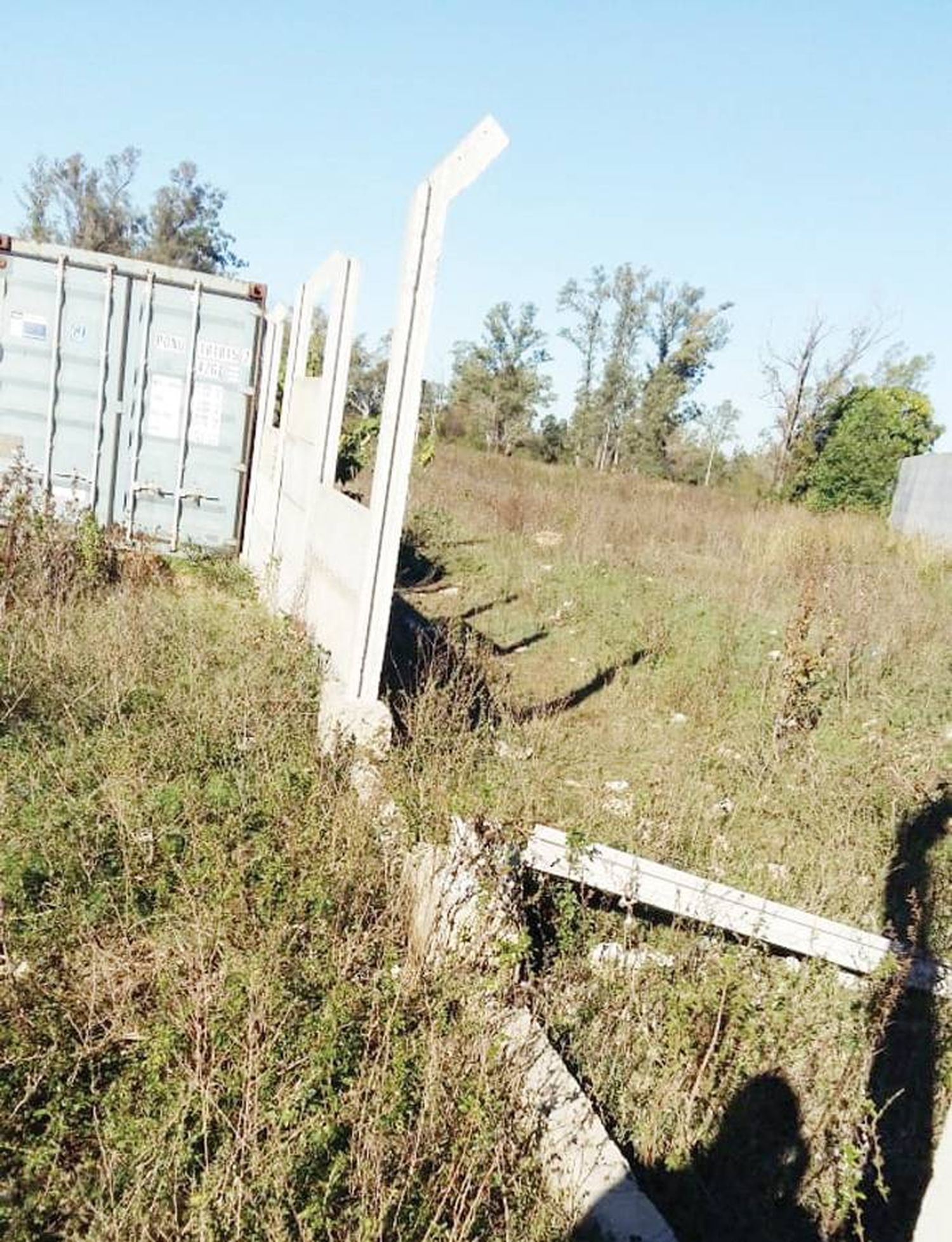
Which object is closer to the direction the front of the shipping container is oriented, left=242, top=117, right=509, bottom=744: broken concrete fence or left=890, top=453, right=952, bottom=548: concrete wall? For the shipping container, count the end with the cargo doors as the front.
the broken concrete fence

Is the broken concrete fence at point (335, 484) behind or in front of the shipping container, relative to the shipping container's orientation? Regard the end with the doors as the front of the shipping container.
in front

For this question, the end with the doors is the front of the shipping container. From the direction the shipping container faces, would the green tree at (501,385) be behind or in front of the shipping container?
behind

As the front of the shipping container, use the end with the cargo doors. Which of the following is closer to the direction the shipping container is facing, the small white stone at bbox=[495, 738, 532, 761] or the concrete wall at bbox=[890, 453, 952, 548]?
the small white stone

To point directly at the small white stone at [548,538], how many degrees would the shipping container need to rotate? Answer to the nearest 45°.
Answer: approximately 135° to its left

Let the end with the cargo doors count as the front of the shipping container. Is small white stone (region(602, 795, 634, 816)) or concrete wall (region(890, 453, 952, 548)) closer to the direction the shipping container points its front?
the small white stone

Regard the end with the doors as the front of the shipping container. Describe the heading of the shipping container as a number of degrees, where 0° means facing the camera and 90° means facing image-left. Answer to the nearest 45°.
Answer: approximately 0°

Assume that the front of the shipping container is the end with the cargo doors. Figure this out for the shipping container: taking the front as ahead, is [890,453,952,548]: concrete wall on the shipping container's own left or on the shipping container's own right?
on the shipping container's own left

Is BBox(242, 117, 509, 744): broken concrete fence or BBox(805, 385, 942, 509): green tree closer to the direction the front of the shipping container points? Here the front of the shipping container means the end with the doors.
the broken concrete fence

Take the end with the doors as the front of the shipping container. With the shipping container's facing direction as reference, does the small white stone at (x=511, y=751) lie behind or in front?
in front
